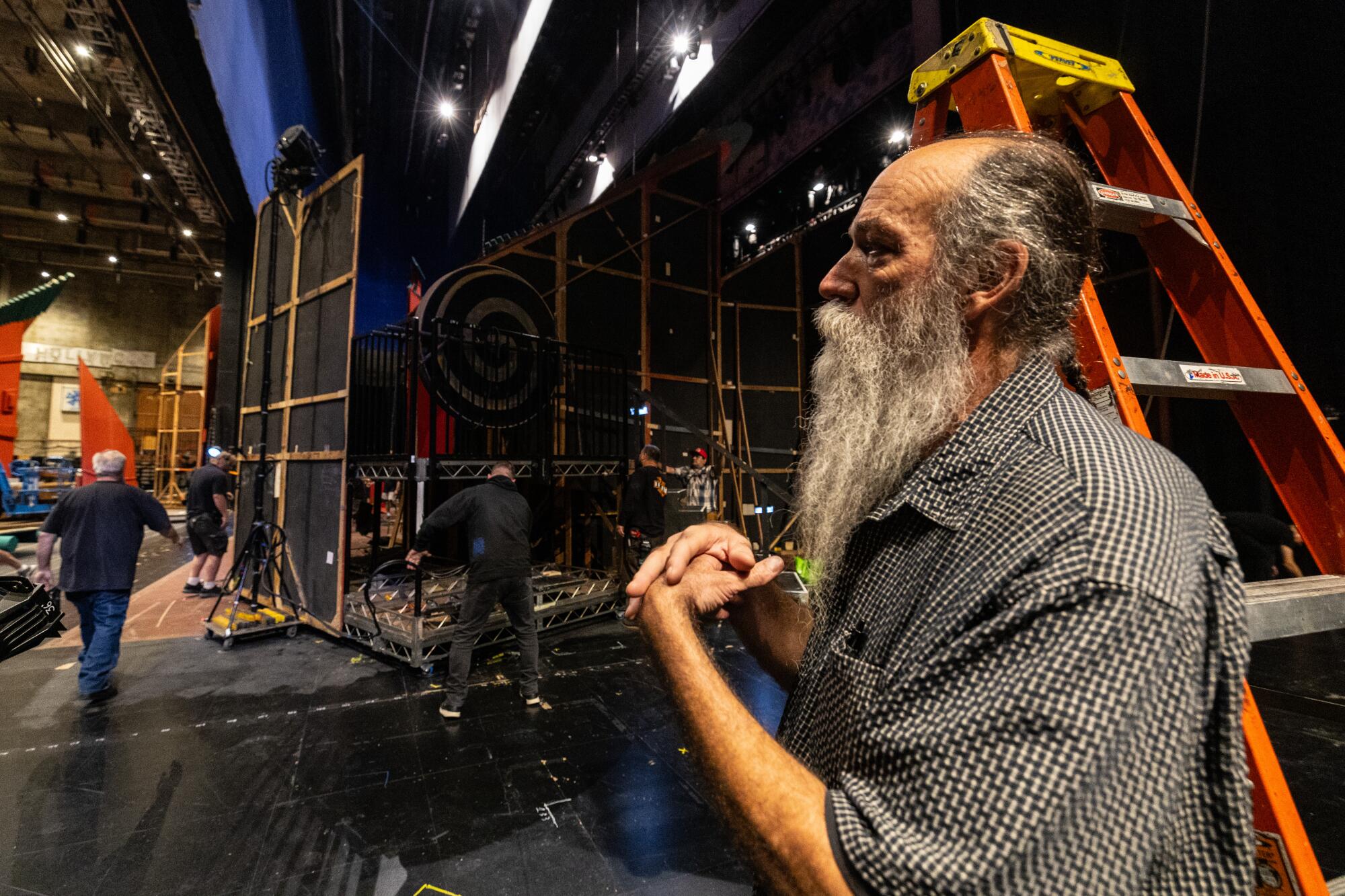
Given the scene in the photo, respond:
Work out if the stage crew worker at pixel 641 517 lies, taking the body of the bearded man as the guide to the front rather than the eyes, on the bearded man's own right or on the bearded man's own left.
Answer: on the bearded man's own right

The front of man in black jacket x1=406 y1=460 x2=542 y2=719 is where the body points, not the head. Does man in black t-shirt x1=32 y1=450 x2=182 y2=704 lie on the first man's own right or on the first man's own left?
on the first man's own left

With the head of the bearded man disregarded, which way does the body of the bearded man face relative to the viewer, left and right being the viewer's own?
facing to the left of the viewer

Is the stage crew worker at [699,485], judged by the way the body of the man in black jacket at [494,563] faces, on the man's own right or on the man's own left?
on the man's own right

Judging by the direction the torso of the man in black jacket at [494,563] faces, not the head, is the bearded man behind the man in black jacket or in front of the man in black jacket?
behind

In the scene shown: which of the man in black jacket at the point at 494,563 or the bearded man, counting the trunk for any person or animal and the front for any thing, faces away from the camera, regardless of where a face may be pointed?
the man in black jacket

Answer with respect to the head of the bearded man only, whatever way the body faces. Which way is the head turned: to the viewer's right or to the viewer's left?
to the viewer's left

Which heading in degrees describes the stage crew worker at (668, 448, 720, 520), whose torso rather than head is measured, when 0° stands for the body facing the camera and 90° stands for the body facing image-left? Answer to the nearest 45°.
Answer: approximately 45°

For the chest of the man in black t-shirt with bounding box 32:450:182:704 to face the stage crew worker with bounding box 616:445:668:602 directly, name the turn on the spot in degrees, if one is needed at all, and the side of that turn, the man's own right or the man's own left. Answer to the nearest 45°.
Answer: approximately 90° to the man's own right

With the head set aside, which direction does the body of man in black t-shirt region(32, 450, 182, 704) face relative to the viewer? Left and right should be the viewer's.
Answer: facing away from the viewer

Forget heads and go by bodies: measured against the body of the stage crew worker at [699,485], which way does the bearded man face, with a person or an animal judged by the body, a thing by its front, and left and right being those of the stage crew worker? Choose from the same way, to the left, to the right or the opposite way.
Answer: to the right

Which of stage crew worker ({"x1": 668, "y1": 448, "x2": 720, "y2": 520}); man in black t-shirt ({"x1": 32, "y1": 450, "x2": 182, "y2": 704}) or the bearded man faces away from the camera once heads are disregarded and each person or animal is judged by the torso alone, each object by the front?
the man in black t-shirt

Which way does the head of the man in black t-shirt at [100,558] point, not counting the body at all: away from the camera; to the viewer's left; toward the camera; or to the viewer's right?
away from the camera

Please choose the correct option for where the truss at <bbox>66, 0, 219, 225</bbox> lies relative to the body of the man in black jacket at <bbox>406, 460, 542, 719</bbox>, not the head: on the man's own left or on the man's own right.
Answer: on the man's own left
